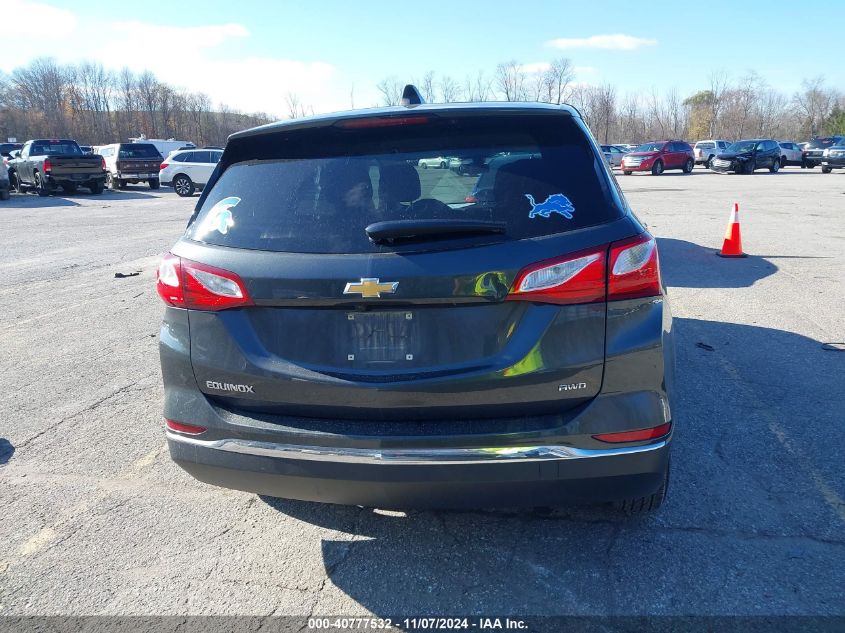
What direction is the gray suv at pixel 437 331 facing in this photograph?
away from the camera

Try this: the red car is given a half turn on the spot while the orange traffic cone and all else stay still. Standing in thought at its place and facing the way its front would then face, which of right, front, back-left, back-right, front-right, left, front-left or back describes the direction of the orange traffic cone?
back-right

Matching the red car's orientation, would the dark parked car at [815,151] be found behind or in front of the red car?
behind

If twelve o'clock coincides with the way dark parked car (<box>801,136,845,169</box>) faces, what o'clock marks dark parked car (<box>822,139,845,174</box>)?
dark parked car (<box>822,139,845,174</box>) is roughly at 10 o'clock from dark parked car (<box>801,136,845,169</box>).

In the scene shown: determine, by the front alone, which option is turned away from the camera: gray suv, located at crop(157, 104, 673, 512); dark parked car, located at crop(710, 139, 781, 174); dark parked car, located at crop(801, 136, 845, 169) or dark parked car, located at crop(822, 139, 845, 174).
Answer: the gray suv

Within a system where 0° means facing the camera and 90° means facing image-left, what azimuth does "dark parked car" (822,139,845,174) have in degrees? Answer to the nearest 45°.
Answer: approximately 45°

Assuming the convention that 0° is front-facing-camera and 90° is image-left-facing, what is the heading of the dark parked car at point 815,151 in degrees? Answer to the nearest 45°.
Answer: approximately 45°

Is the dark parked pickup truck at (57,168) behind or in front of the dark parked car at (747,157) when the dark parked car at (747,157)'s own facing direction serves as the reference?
in front

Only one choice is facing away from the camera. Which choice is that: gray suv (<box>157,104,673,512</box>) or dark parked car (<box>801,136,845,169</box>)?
the gray suv

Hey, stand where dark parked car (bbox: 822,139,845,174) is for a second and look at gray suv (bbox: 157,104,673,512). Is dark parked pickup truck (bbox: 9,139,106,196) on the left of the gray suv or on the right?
right
